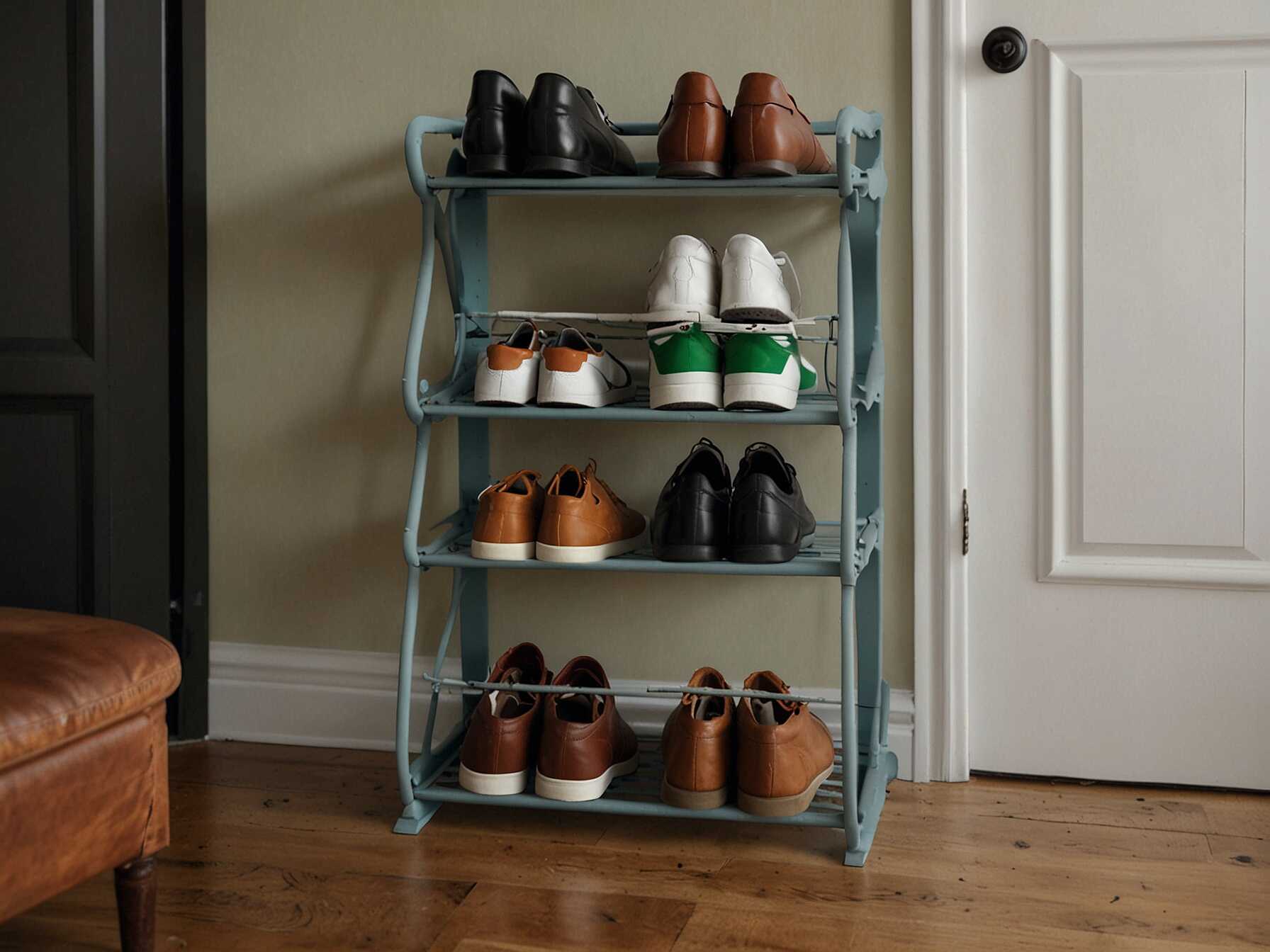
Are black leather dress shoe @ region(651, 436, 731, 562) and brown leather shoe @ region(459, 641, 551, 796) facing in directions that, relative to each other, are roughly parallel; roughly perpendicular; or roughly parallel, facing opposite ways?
roughly parallel

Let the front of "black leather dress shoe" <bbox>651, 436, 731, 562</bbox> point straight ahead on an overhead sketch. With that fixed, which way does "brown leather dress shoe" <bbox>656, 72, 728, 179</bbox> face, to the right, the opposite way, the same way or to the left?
the same way
